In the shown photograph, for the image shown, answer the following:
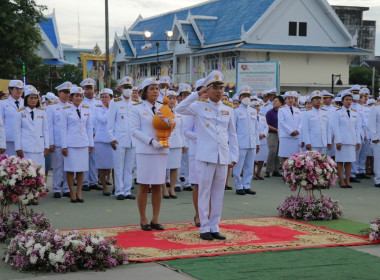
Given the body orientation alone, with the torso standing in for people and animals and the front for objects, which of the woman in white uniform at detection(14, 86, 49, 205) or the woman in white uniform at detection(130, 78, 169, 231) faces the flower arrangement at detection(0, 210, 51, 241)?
the woman in white uniform at detection(14, 86, 49, 205)

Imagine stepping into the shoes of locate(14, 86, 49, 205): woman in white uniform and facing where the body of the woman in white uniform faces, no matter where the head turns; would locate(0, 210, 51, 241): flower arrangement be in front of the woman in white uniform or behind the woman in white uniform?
in front

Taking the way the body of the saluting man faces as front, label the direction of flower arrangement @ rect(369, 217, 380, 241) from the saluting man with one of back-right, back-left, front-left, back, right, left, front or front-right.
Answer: front-left

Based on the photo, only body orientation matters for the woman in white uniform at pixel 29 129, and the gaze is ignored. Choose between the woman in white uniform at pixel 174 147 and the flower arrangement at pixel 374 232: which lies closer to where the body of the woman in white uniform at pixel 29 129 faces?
the flower arrangement

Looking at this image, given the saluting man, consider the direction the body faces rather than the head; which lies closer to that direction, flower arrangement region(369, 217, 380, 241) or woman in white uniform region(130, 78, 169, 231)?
the flower arrangement

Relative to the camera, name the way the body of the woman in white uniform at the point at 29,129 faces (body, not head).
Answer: toward the camera

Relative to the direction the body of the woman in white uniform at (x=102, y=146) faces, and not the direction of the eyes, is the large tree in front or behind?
behind

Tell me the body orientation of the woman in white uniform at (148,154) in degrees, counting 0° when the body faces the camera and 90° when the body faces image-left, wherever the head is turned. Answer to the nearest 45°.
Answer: approximately 315°

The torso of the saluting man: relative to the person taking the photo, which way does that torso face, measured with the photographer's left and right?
facing the viewer and to the right of the viewer

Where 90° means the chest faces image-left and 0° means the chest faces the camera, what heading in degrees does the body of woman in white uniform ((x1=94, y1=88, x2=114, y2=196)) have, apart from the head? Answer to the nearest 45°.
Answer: approximately 315°

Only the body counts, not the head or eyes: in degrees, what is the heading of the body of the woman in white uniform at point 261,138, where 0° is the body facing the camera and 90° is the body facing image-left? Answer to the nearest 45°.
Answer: approximately 45°

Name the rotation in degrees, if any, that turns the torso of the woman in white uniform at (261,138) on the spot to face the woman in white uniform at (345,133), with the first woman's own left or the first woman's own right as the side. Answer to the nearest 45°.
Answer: approximately 90° to the first woman's own left
